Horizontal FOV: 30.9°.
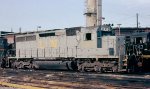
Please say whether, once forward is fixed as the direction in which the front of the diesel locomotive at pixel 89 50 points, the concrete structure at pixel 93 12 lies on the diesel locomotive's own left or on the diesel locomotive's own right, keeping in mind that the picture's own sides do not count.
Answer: on the diesel locomotive's own left

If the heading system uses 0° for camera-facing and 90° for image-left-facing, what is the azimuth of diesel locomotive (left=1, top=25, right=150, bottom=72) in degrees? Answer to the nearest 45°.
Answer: approximately 315°
